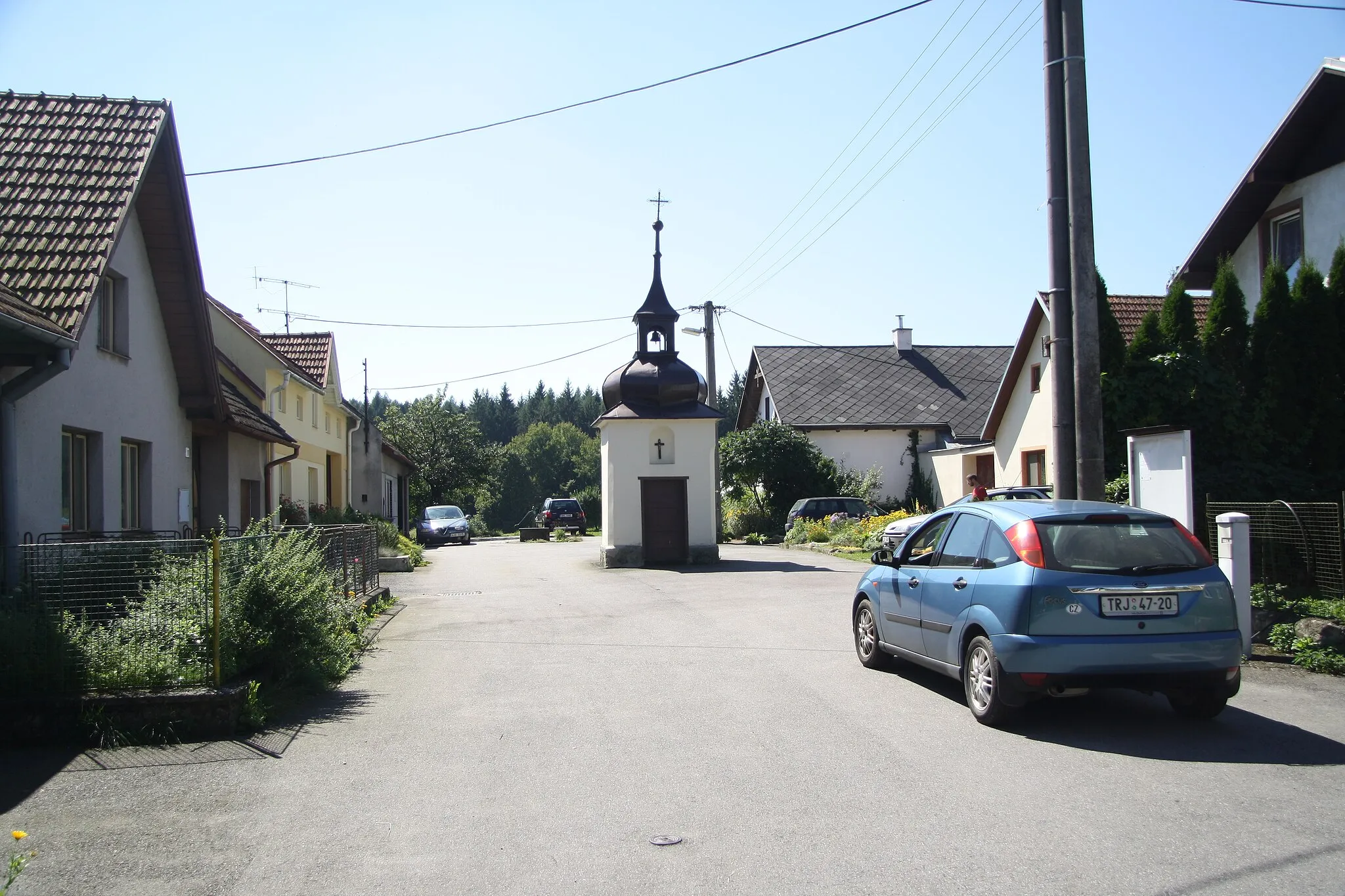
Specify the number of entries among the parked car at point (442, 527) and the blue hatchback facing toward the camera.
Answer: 1

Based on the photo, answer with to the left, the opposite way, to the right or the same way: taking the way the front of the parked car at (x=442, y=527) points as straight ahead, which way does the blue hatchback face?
the opposite way

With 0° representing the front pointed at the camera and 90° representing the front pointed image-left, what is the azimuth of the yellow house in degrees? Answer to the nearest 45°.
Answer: approximately 315°

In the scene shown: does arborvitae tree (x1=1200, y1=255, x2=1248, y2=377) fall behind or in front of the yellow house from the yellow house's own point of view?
in front

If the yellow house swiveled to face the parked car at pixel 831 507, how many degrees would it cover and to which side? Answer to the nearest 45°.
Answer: approximately 45° to its left

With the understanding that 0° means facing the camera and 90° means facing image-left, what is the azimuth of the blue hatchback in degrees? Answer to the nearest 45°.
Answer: approximately 135°

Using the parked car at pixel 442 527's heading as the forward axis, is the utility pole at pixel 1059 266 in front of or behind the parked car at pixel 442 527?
in front

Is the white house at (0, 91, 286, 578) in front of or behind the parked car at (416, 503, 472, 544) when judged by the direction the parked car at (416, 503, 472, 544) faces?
in front

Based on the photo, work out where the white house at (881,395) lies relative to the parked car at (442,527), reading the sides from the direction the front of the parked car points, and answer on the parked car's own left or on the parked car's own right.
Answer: on the parked car's own left

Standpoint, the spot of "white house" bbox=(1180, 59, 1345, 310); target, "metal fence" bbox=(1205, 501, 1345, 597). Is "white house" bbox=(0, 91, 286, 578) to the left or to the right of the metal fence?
right

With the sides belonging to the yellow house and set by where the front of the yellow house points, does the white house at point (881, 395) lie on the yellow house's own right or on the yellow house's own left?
on the yellow house's own left

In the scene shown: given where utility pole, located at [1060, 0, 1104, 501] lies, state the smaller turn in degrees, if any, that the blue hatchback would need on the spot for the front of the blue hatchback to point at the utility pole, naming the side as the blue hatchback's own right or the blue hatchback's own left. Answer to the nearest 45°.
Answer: approximately 45° to the blue hatchback's own right
